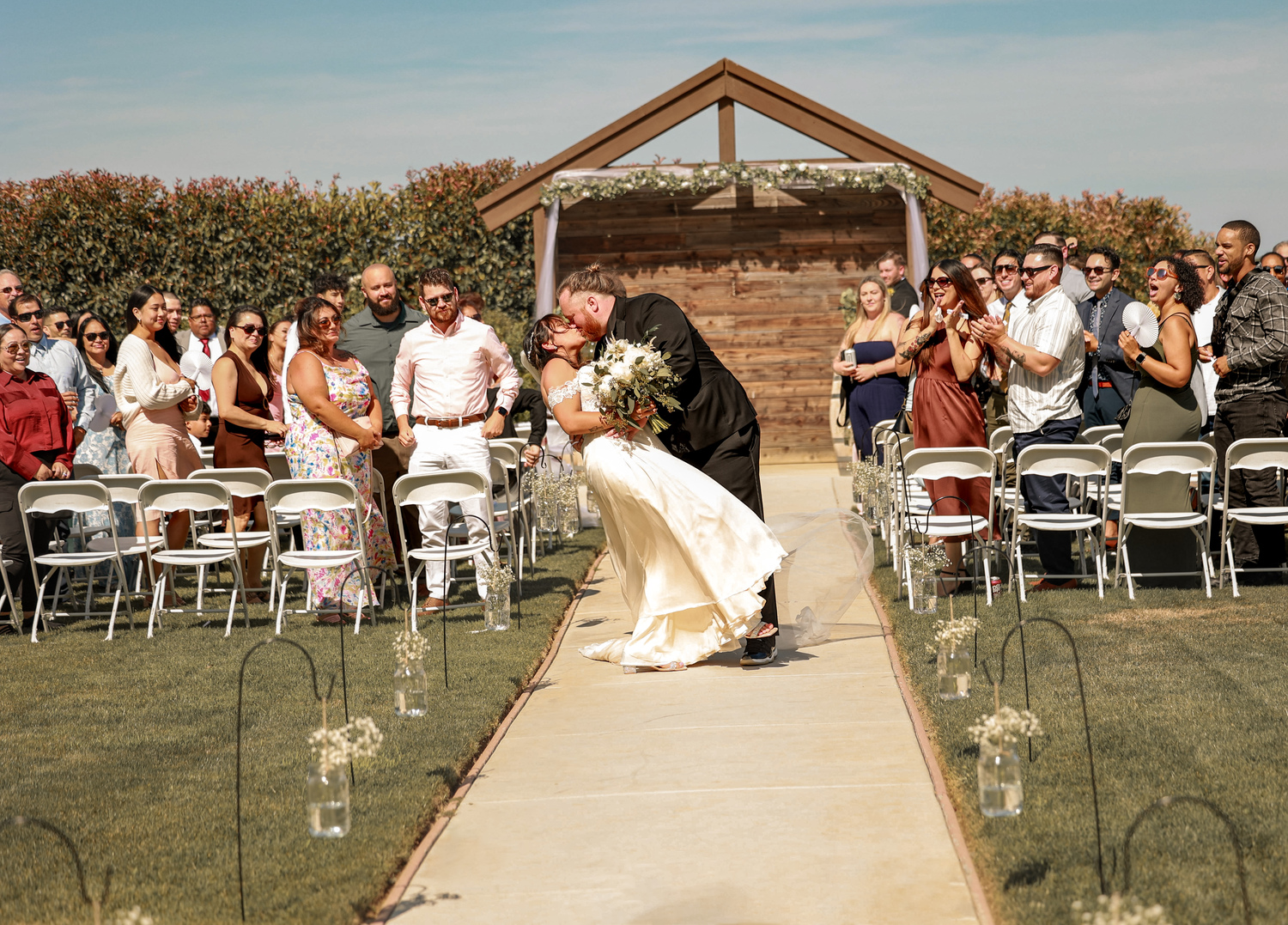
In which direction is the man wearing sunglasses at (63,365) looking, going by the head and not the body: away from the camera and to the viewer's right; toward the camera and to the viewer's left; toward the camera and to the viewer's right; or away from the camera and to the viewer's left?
toward the camera and to the viewer's right

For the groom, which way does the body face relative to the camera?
to the viewer's left

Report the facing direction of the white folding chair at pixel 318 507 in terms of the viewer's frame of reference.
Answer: facing away from the viewer

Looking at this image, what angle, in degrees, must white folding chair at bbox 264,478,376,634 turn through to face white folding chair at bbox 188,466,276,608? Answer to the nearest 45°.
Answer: approximately 45° to its left

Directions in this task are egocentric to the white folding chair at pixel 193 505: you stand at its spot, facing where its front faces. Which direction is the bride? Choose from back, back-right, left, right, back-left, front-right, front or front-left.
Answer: back-right

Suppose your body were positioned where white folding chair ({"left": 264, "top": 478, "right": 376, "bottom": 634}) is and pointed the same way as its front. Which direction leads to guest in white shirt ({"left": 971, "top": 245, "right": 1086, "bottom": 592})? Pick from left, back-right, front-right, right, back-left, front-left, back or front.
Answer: right

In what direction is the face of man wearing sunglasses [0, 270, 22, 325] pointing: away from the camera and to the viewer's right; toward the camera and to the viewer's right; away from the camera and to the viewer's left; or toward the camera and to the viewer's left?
toward the camera and to the viewer's right

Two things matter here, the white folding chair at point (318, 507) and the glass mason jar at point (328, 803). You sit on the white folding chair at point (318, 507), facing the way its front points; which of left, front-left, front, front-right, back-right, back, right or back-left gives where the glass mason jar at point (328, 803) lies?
back

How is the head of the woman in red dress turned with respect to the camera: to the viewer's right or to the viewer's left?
to the viewer's left

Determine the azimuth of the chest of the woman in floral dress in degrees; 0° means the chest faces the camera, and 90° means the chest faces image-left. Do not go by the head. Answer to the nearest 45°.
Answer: approximately 315°

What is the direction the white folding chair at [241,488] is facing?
away from the camera

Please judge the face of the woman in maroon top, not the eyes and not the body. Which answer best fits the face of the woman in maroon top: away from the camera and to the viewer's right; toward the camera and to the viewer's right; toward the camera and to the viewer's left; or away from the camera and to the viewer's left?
toward the camera and to the viewer's right

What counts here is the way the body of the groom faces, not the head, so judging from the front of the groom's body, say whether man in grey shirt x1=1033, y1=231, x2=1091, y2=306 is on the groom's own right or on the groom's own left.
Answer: on the groom's own right

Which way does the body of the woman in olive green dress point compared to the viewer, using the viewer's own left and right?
facing to the left of the viewer

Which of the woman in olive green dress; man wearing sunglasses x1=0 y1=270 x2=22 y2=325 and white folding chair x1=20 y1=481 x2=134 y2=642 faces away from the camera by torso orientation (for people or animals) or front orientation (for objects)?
the white folding chair
